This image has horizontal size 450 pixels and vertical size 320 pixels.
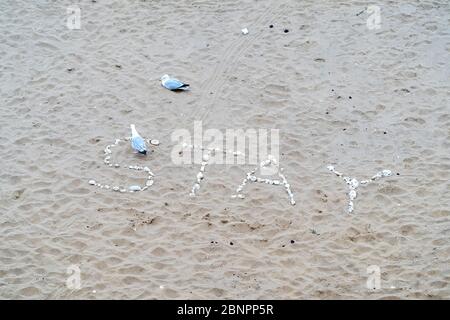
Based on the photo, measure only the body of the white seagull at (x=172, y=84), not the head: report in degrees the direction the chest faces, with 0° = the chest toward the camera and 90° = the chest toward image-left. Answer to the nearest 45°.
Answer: approximately 90°

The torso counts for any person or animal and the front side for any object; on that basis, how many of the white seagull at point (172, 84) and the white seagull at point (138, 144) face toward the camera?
0

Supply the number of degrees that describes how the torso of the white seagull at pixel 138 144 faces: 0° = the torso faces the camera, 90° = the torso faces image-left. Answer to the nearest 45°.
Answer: approximately 135°
